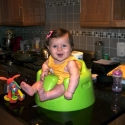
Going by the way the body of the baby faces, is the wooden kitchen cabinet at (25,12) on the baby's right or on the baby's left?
on the baby's right

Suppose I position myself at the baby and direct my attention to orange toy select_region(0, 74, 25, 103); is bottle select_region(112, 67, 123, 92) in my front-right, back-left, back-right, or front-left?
back-right

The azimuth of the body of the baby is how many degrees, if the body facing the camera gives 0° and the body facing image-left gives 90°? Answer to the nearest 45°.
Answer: approximately 45°

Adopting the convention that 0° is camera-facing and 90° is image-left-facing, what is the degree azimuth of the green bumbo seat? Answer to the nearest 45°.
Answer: approximately 45°

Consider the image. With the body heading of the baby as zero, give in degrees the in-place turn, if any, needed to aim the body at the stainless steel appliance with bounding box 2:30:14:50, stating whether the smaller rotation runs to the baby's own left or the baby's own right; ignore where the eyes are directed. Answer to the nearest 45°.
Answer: approximately 135° to the baby's own right
